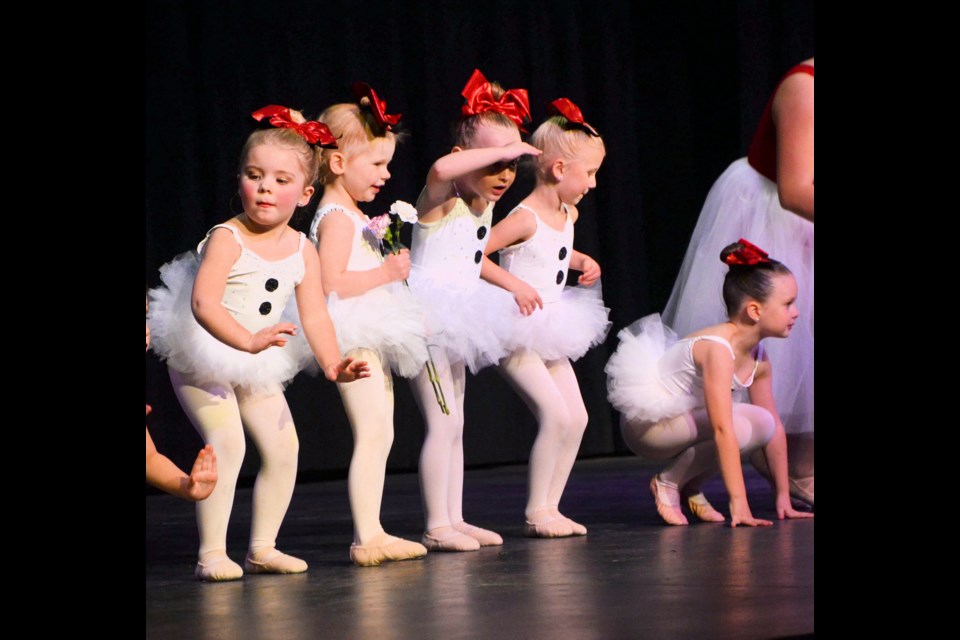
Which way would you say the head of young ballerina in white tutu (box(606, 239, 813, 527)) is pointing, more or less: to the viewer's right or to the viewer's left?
to the viewer's right

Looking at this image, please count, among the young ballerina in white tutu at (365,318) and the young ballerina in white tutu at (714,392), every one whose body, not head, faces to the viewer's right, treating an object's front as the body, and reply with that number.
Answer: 2

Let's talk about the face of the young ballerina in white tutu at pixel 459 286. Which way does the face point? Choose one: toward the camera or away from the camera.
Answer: toward the camera

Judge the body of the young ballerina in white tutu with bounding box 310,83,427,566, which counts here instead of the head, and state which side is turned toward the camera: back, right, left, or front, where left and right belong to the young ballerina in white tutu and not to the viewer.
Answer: right

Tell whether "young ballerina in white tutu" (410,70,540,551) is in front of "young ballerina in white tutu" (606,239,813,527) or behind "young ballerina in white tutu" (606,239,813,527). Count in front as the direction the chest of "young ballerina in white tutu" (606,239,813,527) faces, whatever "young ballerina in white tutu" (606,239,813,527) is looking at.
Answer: behind

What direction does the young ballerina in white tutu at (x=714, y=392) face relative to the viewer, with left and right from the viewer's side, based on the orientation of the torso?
facing to the right of the viewer

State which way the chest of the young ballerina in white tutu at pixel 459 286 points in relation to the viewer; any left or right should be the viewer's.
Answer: facing the viewer and to the right of the viewer

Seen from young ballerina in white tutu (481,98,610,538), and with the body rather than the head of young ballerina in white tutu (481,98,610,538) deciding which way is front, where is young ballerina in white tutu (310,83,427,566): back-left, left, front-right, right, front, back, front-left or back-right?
right

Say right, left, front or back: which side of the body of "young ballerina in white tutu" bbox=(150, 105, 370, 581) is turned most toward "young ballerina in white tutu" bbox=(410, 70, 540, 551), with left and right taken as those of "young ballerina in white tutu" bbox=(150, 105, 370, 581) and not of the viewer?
left
